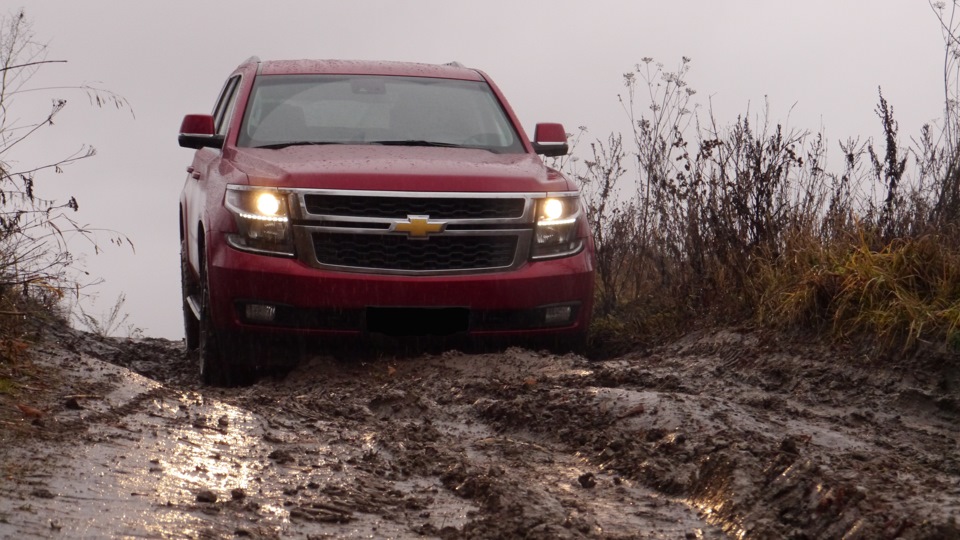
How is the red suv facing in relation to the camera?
toward the camera
